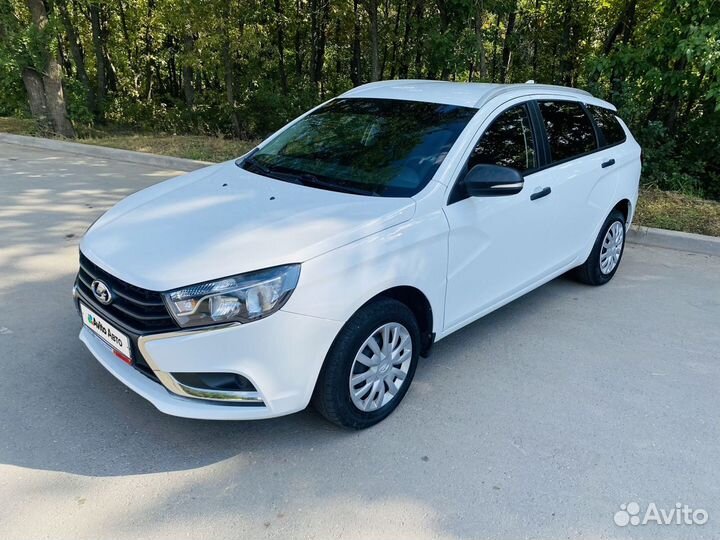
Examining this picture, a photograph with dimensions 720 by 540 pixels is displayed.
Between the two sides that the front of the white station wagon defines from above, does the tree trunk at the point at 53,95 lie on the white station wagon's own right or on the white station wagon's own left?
on the white station wagon's own right

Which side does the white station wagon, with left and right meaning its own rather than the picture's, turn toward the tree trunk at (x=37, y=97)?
right

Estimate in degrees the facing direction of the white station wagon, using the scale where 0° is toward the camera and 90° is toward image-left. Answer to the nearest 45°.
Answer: approximately 45°
